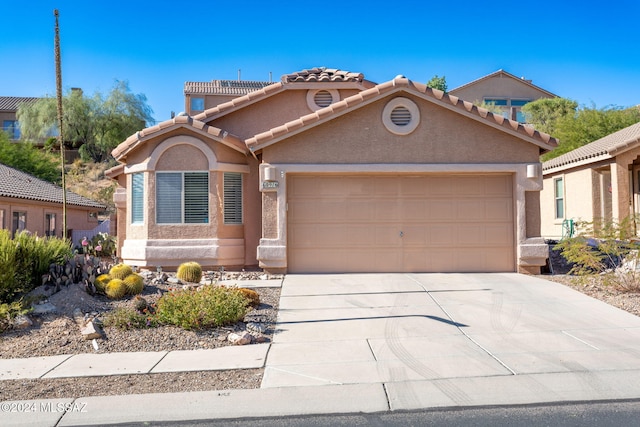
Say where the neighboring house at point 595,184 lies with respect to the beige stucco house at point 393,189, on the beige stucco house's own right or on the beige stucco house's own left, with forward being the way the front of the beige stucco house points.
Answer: on the beige stucco house's own left

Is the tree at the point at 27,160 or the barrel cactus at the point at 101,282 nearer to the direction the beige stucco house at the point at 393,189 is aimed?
the barrel cactus

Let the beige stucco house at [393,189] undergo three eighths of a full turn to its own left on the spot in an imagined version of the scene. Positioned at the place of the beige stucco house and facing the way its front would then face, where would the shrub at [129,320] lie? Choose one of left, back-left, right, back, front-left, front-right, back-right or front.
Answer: back

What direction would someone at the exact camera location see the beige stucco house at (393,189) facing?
facing the viewer

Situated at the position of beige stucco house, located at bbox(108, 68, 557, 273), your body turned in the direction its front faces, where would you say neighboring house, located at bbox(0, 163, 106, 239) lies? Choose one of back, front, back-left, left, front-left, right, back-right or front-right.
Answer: back-right

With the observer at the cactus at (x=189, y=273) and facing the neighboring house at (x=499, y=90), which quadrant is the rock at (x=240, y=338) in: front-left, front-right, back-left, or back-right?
back-right

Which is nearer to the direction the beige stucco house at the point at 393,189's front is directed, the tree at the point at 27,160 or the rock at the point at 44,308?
the rock

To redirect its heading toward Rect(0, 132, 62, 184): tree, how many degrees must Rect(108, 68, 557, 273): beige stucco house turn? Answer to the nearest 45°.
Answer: approximately 135° to its right

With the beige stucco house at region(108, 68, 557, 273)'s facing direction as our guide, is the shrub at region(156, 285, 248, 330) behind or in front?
in front

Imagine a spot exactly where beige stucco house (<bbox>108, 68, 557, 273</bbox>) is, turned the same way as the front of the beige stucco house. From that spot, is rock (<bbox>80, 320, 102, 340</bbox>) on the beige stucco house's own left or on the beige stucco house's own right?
on the beige stucco house's own right

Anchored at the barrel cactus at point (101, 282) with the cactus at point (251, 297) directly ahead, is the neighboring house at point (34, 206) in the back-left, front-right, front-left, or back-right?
back-left

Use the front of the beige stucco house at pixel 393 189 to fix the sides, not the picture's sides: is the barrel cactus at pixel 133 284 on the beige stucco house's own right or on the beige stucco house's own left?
on the beige stucco house's own right

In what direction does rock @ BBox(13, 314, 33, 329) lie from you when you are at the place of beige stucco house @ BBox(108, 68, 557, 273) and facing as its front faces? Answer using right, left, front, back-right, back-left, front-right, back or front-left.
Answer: front-right

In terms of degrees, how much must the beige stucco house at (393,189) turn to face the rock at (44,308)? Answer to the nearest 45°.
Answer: approximately 45° to its right

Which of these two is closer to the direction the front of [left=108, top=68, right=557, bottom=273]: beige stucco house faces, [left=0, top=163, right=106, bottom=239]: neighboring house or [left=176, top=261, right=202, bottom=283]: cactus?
the cactus
